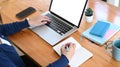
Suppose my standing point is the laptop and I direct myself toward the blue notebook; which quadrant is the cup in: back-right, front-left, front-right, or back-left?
front-right

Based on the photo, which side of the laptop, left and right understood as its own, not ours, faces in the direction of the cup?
left

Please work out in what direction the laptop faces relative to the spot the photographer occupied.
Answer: facing the viewer and to the left of the viewer

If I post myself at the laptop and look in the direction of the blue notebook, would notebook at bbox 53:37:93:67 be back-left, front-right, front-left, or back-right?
front-right

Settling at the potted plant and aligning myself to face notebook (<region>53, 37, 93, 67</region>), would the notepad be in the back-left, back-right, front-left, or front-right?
front-left
